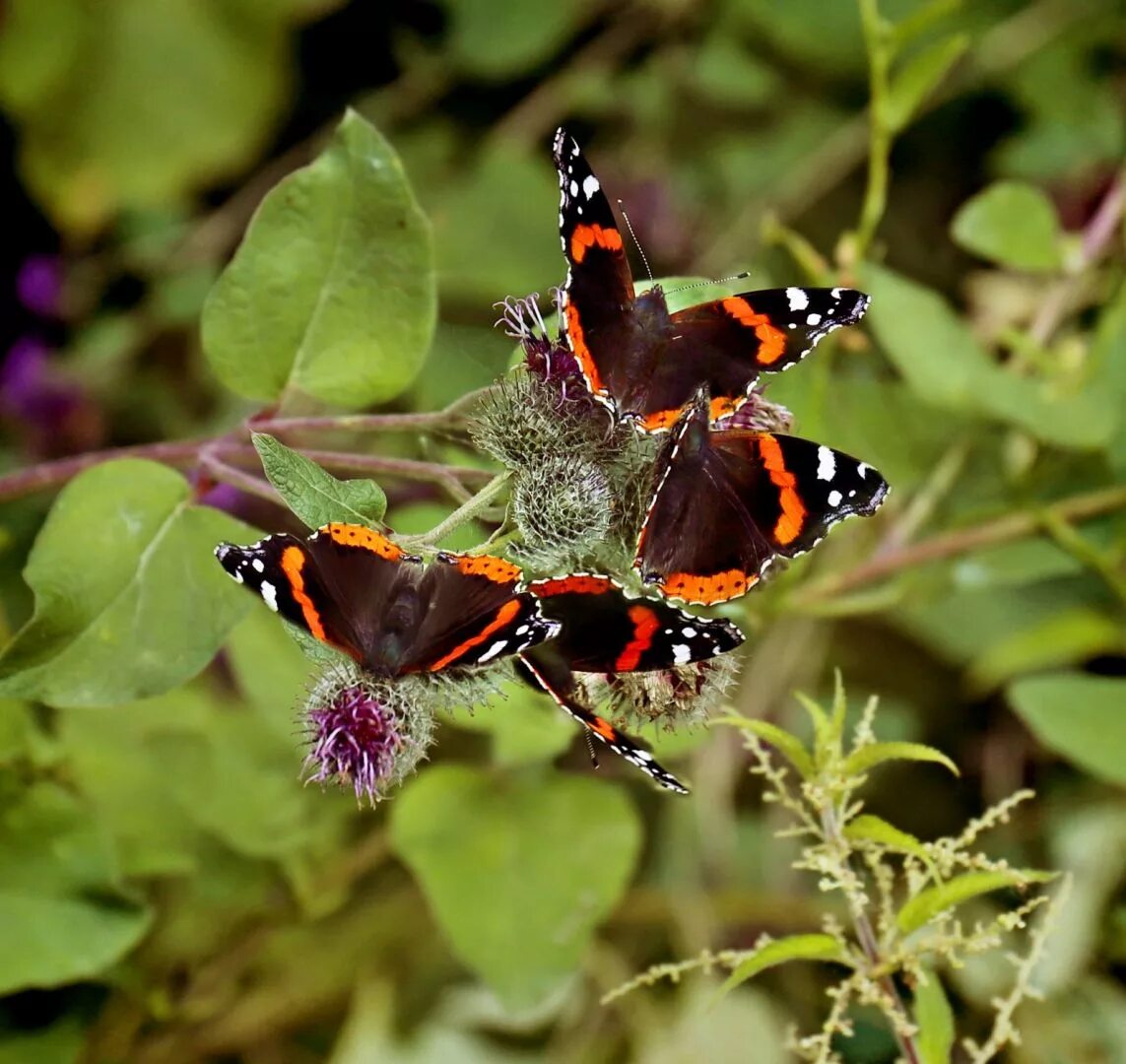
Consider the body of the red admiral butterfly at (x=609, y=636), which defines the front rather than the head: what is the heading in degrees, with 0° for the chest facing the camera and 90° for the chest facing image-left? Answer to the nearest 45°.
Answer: approximately 315°

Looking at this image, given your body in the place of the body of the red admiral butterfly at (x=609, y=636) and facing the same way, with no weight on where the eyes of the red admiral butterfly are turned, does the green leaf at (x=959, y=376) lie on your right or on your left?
on your left

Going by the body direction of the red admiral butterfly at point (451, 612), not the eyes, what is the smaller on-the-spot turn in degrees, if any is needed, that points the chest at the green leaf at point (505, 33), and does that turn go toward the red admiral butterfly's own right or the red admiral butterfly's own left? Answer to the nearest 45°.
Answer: approximately 180°

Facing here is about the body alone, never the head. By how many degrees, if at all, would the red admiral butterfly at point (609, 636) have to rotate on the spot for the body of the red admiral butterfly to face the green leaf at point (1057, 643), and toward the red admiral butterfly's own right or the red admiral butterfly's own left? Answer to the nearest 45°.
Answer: approximately 90° to the red admiral butterfly's own left

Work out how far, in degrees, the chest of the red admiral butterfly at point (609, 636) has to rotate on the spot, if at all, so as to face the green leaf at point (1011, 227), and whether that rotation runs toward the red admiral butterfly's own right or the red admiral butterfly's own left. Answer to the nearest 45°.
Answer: approximately 90° to the red admiral butterfly's own left

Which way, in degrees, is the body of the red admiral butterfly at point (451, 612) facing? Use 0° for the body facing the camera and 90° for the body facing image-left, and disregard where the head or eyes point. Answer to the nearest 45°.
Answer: approximately 0°

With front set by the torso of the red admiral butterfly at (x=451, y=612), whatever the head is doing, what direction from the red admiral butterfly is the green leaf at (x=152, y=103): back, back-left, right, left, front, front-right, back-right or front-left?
back
